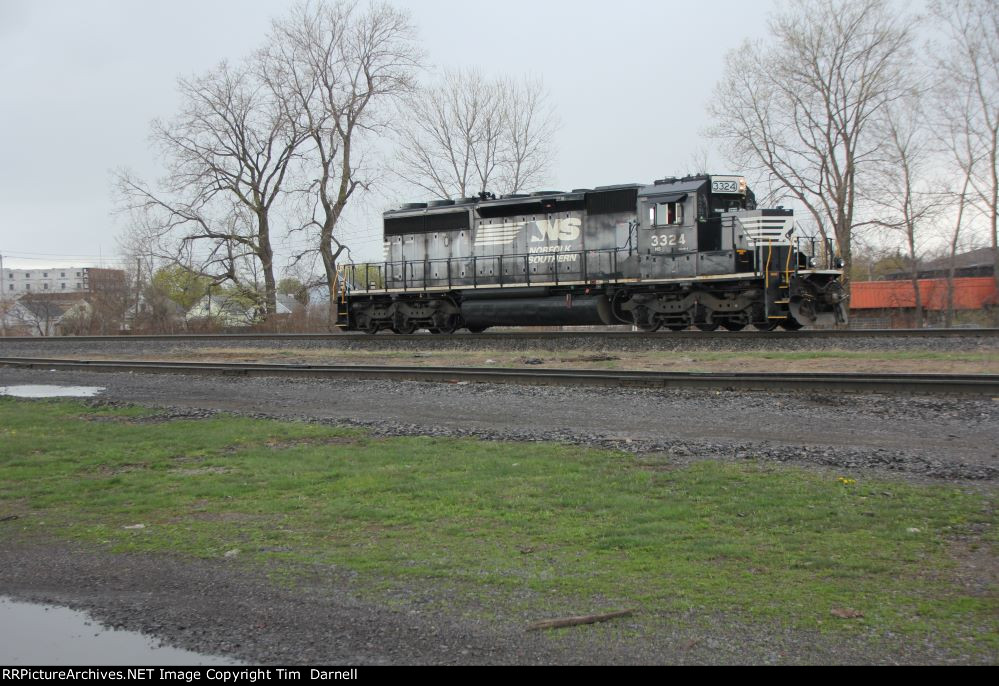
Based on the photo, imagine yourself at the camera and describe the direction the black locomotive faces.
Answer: facing the viewer and to the right of the viewer

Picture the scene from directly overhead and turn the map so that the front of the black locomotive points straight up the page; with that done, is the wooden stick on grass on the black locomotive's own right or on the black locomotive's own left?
on the black locomotive's own right

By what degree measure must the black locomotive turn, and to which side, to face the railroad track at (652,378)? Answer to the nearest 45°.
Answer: approximately 45° to its right
